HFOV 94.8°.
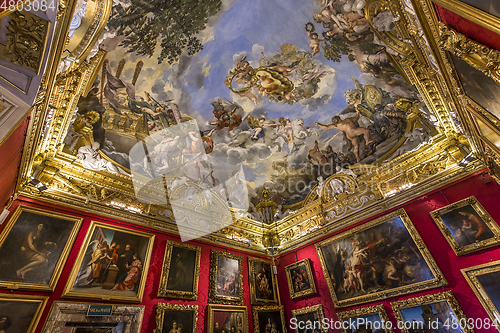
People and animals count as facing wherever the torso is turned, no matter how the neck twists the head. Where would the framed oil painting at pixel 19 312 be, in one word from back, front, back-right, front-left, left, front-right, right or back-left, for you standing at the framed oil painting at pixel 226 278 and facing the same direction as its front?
right

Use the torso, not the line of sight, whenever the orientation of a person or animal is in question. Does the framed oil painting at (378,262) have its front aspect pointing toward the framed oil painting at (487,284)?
no

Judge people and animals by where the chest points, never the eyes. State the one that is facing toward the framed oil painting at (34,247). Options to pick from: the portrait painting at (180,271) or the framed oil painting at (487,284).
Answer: the framed oil painting at (487,284)

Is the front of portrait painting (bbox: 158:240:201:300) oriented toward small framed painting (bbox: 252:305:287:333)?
no

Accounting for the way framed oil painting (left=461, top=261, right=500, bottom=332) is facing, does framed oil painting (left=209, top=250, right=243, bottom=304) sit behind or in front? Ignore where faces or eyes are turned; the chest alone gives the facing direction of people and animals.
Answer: in front

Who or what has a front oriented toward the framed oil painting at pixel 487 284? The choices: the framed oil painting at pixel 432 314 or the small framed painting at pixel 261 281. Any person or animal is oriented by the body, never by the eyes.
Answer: the small framed painting

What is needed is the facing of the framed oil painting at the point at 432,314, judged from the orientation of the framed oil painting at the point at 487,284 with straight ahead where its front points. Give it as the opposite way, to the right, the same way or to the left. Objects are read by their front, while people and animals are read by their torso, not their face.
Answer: the same way

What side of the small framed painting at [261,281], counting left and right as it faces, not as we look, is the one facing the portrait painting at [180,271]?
right

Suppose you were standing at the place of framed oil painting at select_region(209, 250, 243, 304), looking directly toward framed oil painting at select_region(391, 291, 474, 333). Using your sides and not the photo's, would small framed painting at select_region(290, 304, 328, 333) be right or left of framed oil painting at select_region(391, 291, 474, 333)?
left

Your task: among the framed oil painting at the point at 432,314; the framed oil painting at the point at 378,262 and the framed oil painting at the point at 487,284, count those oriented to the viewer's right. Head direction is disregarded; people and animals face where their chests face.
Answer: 0

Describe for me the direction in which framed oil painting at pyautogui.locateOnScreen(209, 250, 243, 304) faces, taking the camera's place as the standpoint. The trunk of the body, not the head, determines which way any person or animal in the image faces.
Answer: facing the viewer and to the right of the viewer

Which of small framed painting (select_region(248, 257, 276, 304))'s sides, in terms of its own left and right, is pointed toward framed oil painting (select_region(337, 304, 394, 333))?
front

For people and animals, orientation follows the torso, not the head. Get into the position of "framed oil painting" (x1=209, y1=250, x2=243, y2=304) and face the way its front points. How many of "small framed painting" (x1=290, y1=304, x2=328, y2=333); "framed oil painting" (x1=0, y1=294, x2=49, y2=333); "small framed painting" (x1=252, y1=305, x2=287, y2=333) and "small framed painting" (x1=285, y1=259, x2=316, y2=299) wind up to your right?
1

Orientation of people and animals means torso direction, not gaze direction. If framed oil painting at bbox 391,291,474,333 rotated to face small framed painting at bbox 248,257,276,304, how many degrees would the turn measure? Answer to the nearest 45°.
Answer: approximately 45° to its right

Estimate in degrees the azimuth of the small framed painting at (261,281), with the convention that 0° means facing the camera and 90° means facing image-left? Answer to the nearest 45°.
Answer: approximately 315°

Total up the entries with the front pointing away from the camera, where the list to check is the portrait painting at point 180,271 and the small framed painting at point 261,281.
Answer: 0

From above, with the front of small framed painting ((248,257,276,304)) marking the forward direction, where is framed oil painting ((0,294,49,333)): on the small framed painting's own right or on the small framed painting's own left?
on the small framed painting's own right

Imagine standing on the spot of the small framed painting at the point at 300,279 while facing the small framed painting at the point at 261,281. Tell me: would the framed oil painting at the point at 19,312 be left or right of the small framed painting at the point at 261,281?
left

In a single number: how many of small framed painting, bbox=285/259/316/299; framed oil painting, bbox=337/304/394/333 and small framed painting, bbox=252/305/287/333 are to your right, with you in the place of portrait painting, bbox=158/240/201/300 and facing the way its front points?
0

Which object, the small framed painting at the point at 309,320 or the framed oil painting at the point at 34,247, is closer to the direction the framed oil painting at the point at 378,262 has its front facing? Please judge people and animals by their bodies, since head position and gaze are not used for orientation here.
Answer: the framed oil painting

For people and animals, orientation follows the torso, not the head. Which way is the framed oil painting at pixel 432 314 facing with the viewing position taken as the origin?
facing the viewer and to the left of the viewer
